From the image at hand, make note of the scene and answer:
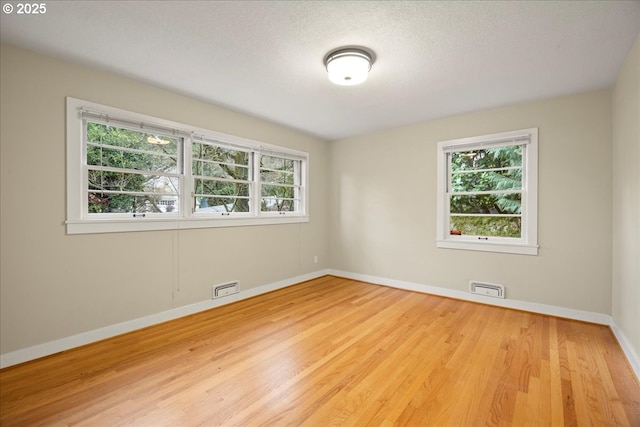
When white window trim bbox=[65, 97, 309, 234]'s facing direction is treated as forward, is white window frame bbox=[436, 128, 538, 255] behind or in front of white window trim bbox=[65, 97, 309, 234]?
in front

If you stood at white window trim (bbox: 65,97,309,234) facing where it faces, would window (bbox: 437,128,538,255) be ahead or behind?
ahead

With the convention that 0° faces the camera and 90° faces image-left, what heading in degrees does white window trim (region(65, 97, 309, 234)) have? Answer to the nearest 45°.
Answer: approximately 315°
